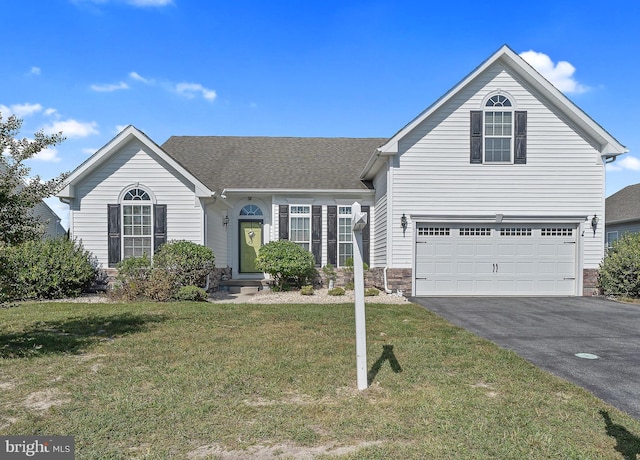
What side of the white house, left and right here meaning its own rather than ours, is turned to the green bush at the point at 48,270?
right

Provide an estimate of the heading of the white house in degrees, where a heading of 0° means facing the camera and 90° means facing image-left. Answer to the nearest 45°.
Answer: approximately 0°

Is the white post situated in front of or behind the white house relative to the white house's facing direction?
in front

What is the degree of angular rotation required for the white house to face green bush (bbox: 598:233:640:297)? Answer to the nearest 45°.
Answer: approximately 90° to its left

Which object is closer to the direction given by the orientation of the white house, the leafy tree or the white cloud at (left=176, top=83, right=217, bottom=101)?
the leafy tree
